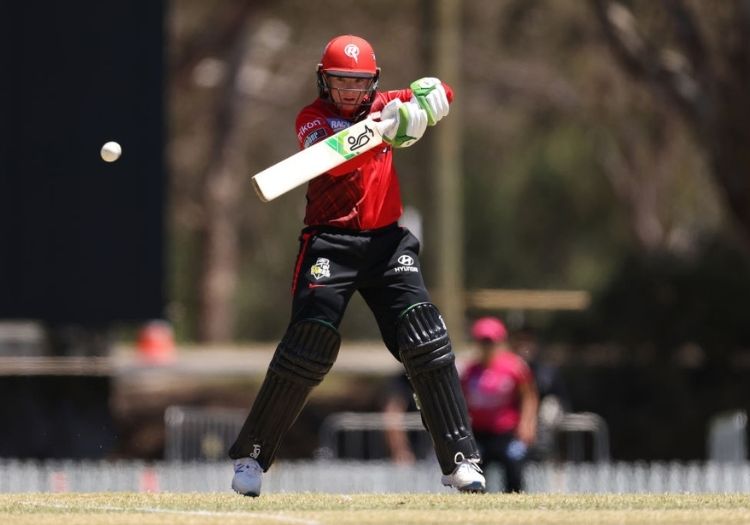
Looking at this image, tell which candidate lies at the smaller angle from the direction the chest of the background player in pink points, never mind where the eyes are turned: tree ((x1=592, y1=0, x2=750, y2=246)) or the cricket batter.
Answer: the cricket batter

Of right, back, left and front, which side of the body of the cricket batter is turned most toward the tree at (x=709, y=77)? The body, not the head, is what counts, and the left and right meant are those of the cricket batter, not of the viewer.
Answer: back

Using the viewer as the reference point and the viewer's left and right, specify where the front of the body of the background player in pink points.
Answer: facing the viewer and to the left of the viewer

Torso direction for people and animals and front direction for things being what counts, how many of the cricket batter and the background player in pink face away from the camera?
0

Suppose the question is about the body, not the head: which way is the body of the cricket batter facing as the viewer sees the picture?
toward the camera
